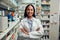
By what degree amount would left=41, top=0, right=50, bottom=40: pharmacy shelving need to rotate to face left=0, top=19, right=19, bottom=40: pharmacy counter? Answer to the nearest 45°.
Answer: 0° — it already faces it

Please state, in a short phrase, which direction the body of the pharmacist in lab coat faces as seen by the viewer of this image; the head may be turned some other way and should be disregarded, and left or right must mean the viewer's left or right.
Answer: facing the viewer

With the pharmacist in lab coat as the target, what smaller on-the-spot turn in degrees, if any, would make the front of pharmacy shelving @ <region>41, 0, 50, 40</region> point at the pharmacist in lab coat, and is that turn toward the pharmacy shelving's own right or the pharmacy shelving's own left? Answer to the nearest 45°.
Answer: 0° — it already faces them
